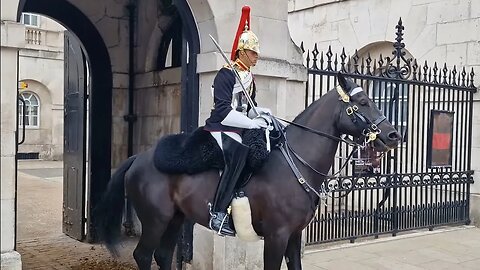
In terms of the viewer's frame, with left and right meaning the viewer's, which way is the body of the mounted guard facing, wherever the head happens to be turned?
facing to the right of the viewer

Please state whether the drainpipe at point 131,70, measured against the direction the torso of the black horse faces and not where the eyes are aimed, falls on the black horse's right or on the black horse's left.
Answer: on the black horse's left

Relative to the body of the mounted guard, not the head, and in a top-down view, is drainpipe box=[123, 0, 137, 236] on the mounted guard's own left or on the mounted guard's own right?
on the mounted guard's own left

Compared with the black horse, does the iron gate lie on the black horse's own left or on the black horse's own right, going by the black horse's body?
on the black horse's own left

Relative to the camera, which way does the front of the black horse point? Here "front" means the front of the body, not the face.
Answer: to the viewer's right

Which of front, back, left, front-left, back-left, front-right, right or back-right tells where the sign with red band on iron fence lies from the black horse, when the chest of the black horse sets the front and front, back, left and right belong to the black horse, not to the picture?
front-left

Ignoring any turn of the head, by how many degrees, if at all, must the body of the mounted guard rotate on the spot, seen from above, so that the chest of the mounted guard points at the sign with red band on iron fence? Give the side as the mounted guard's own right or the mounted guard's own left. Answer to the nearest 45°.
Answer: approximately 45° to the mounted guard's own left

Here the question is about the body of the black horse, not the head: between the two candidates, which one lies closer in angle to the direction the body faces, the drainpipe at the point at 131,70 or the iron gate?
the iron gate
